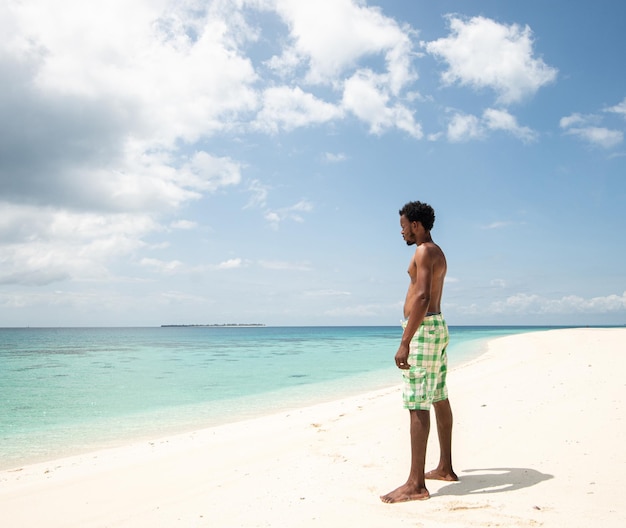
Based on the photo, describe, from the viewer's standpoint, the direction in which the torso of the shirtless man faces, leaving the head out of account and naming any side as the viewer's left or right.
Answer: facing away from the viewer and to the left of the viewer

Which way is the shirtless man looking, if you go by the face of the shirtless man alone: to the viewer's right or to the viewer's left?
to the viewer's left
